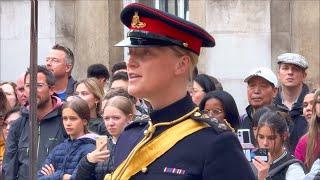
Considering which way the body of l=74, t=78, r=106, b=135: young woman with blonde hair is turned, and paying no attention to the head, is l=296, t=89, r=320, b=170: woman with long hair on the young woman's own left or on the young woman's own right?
on the young woman's own left

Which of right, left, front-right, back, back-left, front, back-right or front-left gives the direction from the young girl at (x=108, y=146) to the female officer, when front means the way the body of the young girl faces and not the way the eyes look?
front-left

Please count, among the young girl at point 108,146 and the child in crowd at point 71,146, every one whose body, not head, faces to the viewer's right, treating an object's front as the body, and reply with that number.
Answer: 0

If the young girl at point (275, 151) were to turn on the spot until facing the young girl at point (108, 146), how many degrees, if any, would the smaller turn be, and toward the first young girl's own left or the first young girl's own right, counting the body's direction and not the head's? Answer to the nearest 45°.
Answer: approximately 45° to the first young girl's own right

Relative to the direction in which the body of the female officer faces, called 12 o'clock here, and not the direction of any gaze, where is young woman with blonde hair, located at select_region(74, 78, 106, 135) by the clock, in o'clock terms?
The young woman with blonde hair is roughly at 4 o'clock from the female officer.

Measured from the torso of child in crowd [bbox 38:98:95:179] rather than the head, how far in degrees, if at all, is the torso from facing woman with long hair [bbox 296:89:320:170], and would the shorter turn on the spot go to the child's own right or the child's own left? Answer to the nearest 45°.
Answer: approximately 135° to the child's own left

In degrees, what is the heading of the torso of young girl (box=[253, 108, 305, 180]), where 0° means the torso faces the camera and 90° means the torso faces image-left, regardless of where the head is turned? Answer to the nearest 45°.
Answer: approximately 45°

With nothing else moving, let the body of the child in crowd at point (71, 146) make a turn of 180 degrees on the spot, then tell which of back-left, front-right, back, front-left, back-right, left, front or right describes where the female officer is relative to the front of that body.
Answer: back-right

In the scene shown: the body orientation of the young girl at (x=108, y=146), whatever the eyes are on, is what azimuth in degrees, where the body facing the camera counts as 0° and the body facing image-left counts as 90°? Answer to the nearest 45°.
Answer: approximately 45°

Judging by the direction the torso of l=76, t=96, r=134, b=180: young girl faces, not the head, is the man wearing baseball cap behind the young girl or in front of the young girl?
behind

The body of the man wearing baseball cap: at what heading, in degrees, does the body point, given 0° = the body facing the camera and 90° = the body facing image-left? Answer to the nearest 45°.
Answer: approximately 45°

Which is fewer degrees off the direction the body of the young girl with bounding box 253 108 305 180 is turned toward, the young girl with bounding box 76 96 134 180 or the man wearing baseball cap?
the young girl

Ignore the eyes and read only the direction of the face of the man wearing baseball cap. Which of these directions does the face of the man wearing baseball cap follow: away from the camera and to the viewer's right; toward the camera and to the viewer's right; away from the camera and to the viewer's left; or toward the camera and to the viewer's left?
toward the camera and to the viewer's left

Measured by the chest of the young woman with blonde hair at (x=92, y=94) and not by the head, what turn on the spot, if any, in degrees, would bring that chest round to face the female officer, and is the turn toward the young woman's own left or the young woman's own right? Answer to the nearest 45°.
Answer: approximately 45° to the young woman's own left
